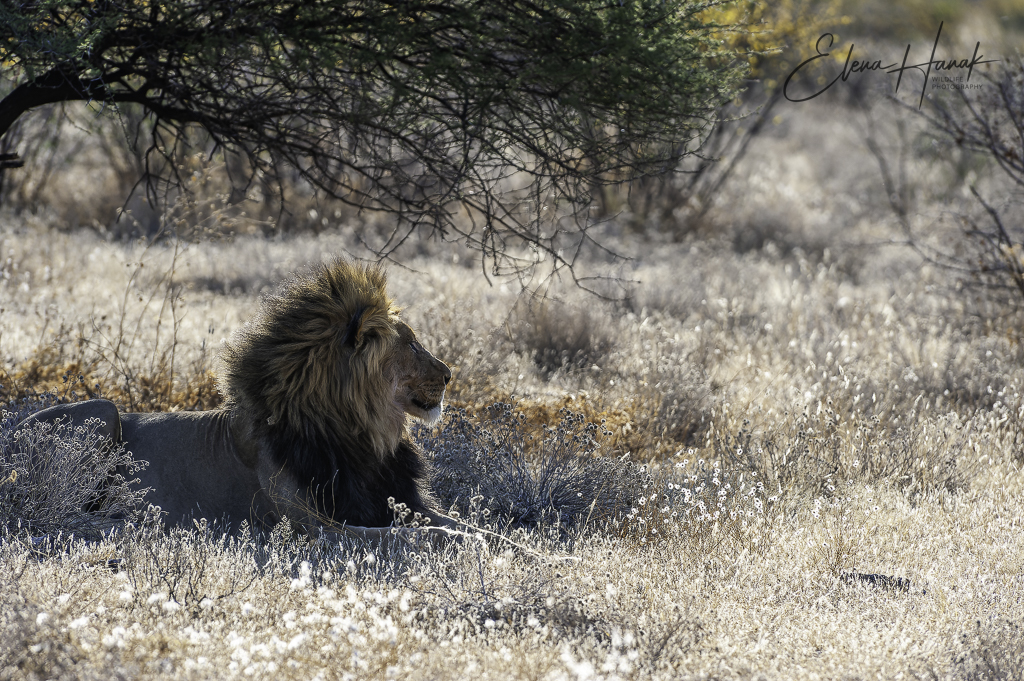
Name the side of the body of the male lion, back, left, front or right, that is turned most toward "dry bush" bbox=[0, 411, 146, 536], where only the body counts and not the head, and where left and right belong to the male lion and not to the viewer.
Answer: back

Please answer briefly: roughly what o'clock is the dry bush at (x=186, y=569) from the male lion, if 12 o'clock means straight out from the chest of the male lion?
The dry bush is roughly at 4 o'clock from the male lion.

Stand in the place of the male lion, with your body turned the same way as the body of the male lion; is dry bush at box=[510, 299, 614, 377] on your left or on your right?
on your left

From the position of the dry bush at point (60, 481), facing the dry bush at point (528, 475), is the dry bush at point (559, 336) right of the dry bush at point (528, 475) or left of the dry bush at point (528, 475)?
left

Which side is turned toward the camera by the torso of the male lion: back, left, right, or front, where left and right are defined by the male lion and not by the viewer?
right
